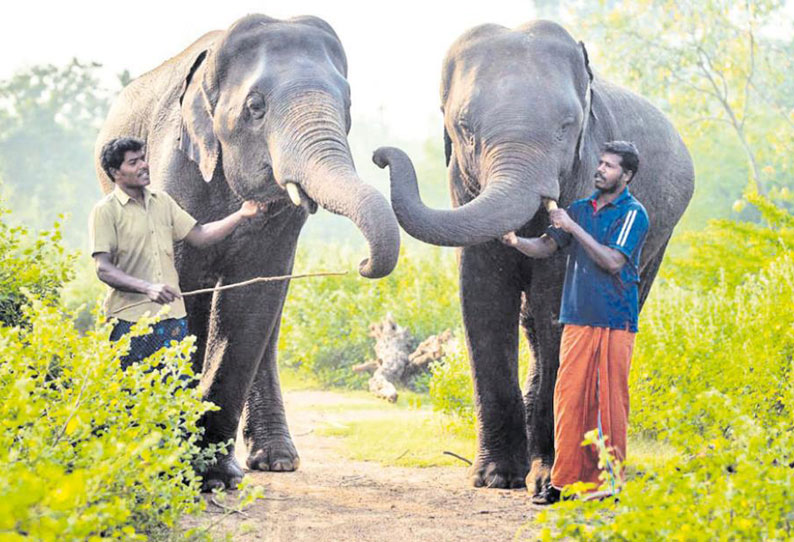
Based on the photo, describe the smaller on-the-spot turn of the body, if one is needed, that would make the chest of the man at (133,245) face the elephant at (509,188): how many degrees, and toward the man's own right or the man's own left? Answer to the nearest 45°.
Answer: approximately 45° to the man's own left

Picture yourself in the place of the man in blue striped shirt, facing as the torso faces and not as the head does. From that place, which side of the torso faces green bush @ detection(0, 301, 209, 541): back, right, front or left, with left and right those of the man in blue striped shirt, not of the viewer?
front

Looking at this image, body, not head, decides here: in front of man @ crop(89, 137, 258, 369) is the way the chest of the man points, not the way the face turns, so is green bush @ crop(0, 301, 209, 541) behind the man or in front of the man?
in front

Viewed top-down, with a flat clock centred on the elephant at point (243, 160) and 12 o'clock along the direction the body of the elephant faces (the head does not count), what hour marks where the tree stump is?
The tree stump is roughly at 8 o'clock from the elephant.

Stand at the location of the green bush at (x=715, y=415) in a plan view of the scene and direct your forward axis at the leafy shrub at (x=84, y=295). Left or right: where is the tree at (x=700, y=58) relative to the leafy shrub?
right

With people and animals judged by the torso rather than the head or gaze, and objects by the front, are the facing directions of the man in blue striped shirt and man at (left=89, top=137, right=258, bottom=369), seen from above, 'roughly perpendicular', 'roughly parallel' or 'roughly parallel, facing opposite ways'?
roughly perpendicular

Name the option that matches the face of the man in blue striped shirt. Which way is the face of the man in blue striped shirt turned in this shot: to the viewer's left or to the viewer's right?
to the viewer's left

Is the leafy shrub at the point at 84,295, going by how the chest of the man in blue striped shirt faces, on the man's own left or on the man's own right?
on the man's own right

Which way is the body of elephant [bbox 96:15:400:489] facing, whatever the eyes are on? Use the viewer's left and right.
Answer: facing the viewer and to the right of the viewer

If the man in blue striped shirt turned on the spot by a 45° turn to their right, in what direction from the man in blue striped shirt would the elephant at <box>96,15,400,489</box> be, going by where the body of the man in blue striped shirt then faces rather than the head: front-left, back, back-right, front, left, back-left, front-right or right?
front

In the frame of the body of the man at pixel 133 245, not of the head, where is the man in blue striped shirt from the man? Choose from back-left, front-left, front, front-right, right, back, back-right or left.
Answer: front-left

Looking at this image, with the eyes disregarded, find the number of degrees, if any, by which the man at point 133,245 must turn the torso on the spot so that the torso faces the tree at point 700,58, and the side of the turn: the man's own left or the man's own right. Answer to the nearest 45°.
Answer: approximately 90° to the man's own left

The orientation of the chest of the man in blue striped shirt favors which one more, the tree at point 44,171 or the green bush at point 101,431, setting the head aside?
the green bush
